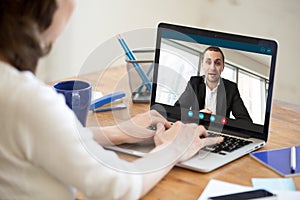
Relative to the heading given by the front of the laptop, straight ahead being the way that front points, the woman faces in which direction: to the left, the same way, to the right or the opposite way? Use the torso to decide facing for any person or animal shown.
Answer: the opposite way

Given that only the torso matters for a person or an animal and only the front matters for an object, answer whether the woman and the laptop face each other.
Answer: yes

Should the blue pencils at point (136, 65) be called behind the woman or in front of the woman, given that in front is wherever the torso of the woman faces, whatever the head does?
in front

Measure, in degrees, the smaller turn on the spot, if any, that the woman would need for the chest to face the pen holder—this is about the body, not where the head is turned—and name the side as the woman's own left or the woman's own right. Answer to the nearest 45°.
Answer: approximately 45° to the woman's own left

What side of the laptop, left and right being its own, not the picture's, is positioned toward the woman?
front

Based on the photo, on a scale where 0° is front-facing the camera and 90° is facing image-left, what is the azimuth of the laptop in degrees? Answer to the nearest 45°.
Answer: approximately 45°

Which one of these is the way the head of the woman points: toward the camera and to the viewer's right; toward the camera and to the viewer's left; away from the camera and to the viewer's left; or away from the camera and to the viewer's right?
away from the camera and to the viewer's right

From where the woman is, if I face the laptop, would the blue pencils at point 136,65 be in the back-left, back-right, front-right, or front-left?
front-left

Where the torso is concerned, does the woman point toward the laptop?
yes

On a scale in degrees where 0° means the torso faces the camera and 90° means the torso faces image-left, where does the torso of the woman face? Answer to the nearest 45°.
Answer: approximately 225°

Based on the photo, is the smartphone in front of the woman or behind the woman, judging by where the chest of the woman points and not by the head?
in front

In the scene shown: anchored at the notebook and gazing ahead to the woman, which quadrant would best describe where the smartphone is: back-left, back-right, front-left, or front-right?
front-left
